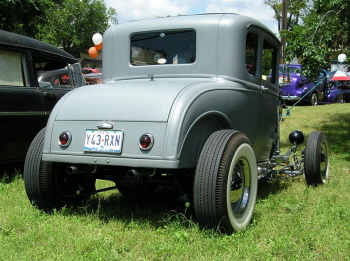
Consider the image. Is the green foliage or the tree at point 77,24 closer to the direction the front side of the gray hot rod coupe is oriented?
the green foliage

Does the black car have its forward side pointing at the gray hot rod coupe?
no

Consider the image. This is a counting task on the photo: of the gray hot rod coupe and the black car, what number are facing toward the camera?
0

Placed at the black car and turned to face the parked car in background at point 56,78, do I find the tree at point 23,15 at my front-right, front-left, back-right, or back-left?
front-left

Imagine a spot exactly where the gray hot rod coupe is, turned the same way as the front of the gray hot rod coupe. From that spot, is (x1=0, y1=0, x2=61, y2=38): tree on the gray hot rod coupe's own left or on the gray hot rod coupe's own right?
on the gray hot rod coupe's own left

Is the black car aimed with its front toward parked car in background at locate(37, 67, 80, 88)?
no

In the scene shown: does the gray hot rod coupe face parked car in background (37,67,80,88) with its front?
no

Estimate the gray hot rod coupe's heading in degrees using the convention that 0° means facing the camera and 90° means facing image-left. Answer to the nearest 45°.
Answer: approximately 225°

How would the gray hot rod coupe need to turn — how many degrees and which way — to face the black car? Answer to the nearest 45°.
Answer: approximately 90° to its left

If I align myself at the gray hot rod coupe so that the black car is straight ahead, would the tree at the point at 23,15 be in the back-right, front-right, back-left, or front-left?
front-right

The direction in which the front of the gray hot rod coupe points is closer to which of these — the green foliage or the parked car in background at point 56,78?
the green foliage

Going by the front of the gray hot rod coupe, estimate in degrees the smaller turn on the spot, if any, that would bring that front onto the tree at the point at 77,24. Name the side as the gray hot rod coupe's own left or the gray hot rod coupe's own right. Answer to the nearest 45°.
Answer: approximately 45° to the gray hot rod coupe's own left

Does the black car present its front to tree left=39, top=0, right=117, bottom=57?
no
